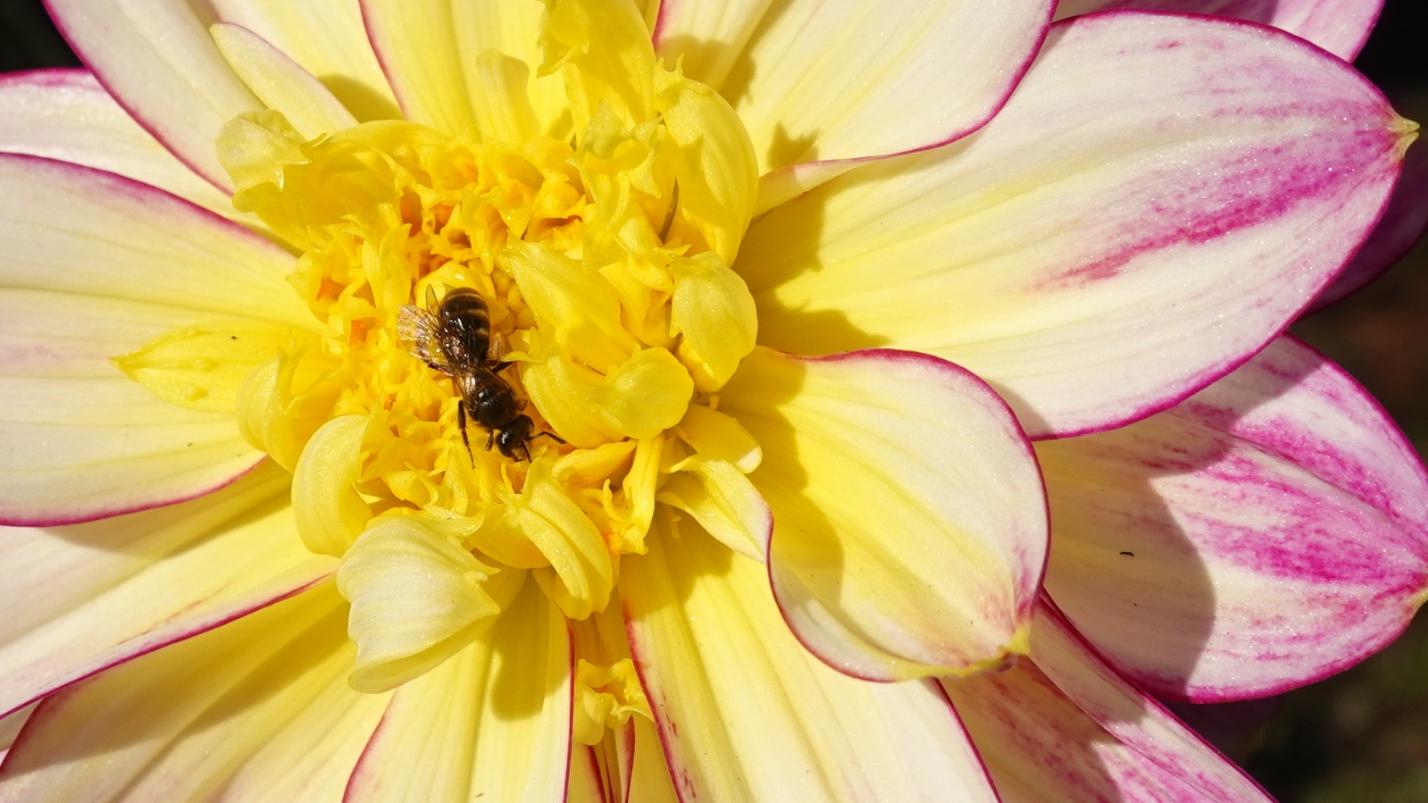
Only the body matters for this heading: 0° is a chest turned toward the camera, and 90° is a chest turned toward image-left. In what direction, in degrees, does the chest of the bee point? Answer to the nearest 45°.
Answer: approximately 315°
